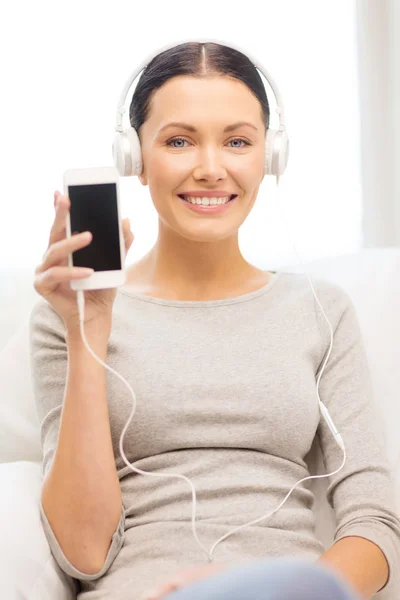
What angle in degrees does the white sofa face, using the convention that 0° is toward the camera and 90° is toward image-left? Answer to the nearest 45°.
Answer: approximately 0°

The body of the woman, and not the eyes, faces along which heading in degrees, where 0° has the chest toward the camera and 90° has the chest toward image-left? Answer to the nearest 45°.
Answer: approximately 0°
